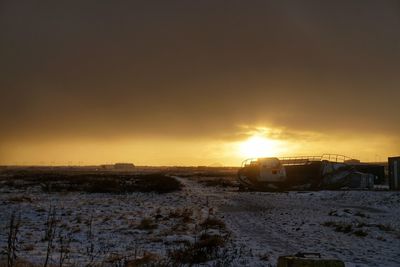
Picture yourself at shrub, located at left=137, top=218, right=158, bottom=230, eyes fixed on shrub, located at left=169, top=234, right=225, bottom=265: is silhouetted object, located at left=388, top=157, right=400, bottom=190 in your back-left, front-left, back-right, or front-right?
back-left
